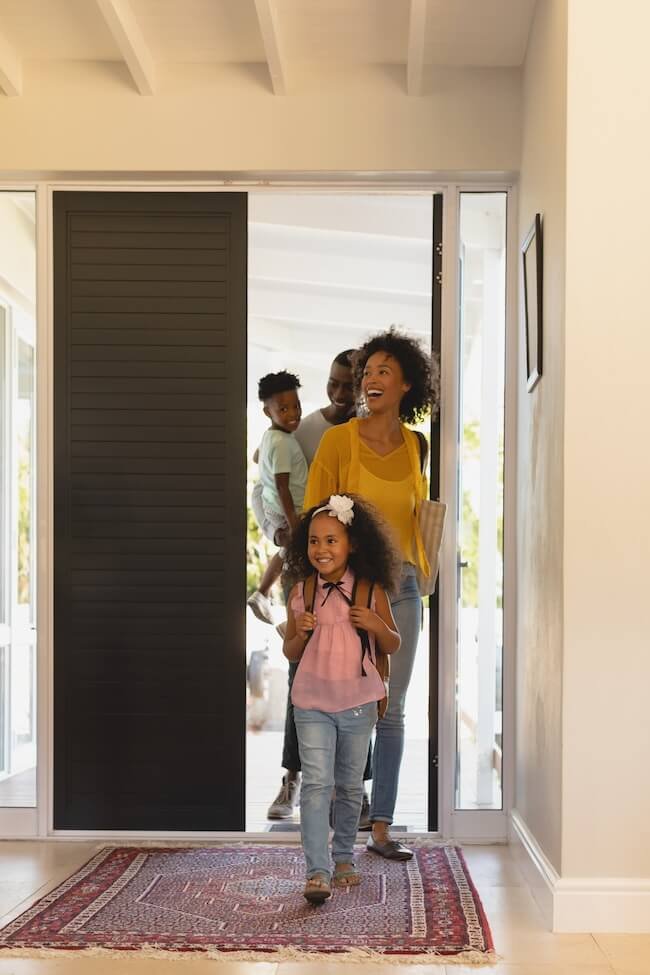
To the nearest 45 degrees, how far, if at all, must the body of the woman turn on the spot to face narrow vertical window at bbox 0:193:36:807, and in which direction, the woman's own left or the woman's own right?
approximately 90° to the woman's own right

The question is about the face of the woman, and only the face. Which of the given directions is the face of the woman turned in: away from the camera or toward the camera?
toward the camera

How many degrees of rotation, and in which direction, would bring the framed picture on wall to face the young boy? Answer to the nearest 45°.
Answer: approximately 45° to its right

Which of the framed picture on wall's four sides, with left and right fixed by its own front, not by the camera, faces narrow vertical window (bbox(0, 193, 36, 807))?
front

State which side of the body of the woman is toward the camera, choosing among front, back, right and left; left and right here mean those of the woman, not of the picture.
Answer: front

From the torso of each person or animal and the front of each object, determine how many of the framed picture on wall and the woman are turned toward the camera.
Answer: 1

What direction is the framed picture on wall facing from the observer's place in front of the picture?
facing to the left of the viewer

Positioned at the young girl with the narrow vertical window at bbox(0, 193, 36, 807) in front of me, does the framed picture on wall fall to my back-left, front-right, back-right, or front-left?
back-right

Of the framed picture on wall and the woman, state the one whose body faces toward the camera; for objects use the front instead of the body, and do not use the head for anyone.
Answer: the woman

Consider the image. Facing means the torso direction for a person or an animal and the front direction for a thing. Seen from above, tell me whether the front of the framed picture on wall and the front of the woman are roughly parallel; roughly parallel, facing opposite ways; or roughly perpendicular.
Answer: roughly perpendicular
